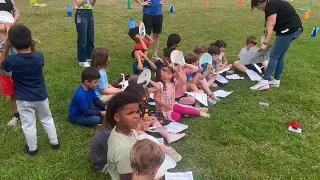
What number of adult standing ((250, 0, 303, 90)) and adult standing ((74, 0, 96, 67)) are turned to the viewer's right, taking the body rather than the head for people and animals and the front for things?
0

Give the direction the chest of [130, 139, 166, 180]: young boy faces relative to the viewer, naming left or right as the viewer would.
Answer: facing away from the viewer and to the right of the viewer

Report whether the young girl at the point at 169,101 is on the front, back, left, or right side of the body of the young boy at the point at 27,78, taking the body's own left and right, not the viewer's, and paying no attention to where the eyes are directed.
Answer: right

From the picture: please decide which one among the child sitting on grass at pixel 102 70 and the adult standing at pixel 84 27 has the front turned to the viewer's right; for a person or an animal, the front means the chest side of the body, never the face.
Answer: the child sitting on grass

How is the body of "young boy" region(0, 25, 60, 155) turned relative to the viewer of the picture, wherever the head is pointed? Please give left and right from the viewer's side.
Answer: facing away from the viewer

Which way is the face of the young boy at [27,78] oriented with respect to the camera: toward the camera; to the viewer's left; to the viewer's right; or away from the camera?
away from the camera

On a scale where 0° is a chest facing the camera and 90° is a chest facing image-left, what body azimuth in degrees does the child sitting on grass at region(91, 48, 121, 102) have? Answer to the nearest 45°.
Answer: approximately 270°

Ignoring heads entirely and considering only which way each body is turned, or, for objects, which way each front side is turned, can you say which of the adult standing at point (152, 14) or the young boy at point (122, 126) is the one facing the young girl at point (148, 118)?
the adult standing

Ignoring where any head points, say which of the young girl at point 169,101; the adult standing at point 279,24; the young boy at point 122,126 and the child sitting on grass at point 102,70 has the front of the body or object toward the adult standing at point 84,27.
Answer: the adult standing at point 279,24

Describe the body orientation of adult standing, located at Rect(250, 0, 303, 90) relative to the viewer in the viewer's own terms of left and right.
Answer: facing to the left of the viewer

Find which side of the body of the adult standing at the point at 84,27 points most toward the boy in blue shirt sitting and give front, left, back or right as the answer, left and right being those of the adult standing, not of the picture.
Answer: front

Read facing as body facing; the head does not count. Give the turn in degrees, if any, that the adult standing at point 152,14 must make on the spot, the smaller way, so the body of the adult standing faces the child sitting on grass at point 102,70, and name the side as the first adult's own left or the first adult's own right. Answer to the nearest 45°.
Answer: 0° — they already face them

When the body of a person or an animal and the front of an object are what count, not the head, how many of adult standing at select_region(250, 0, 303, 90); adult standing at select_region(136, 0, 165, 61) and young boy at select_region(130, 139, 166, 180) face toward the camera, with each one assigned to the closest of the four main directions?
1

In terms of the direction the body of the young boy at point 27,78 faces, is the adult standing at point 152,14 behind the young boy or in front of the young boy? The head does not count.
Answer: in front

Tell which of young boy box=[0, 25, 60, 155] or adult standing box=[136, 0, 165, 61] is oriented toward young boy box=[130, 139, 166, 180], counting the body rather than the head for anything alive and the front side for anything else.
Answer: the adult standing

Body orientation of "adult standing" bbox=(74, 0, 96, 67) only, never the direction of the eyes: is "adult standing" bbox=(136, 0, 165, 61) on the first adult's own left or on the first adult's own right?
on the first adult's own left

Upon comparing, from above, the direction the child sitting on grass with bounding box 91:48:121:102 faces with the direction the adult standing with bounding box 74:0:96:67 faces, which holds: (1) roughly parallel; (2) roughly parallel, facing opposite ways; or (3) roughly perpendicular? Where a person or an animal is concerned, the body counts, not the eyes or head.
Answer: roughly perpendicular
